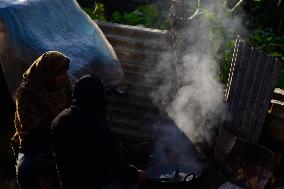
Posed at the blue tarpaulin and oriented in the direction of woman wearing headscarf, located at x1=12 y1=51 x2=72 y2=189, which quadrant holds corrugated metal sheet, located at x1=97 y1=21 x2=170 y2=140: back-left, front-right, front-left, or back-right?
back-left

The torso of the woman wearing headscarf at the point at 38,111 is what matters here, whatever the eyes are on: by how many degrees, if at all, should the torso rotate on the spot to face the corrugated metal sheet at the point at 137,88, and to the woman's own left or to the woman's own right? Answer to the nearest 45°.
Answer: approximately 45° to the woman's own left

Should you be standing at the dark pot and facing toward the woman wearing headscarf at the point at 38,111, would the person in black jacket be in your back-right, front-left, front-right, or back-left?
front-left

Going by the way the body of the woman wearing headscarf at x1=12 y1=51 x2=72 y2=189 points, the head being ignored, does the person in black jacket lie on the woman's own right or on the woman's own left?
on the woman's own right

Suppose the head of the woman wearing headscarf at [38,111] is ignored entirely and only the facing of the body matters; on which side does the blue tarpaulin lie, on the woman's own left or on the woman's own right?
on the woman's own left

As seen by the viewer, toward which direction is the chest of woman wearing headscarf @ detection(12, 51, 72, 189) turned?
to the viewer's right

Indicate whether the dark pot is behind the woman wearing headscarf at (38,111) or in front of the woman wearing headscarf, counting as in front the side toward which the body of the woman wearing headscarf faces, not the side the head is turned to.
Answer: in front

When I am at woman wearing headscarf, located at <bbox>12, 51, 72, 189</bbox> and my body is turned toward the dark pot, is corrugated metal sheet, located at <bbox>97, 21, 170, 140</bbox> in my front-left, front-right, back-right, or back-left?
front-left

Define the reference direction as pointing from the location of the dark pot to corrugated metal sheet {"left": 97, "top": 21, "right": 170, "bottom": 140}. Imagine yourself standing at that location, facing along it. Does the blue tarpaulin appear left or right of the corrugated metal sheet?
left
